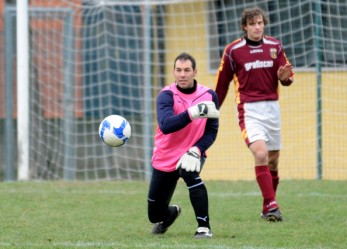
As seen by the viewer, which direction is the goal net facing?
toward the camera

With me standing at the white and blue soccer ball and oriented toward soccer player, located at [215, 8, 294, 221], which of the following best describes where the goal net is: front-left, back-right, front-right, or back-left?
front-left

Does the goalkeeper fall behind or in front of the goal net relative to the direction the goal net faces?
in front

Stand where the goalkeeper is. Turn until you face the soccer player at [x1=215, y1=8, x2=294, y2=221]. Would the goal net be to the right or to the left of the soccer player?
left

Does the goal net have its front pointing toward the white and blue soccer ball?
yes
